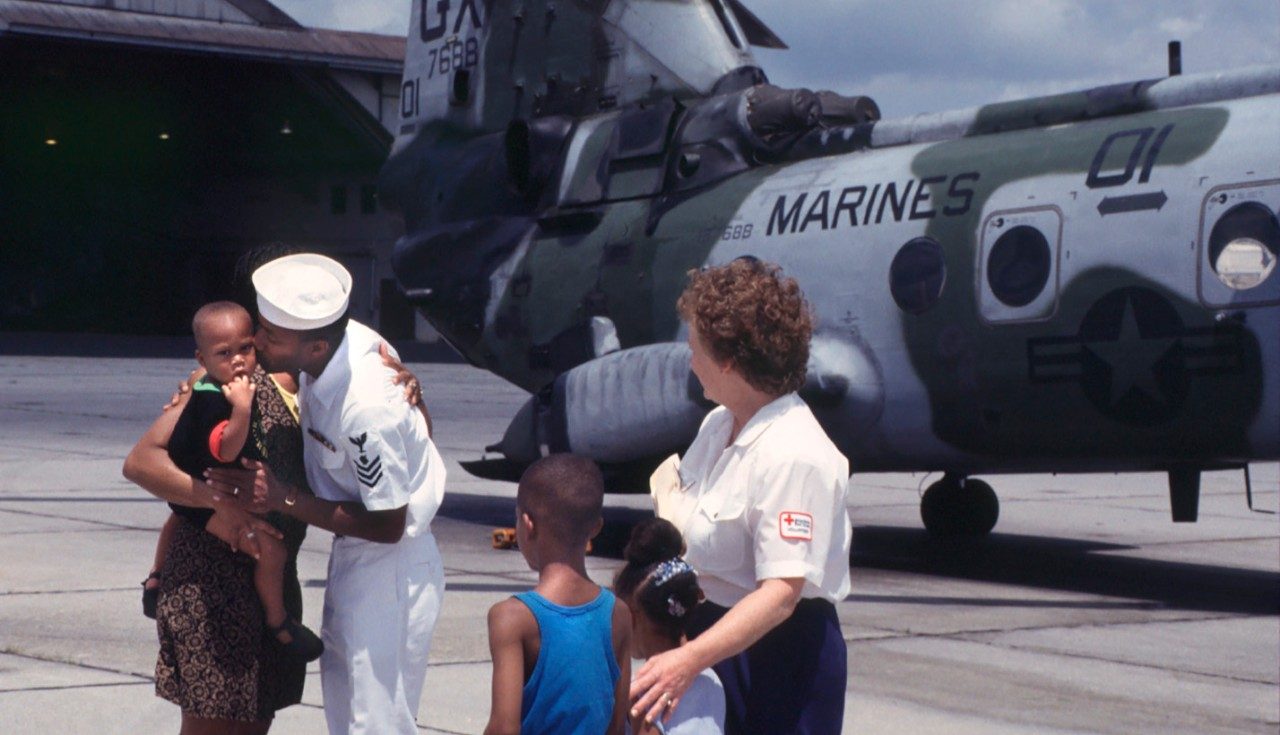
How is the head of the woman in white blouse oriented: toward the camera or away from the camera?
away from the camera

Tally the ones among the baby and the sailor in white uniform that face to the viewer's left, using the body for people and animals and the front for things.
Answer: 1

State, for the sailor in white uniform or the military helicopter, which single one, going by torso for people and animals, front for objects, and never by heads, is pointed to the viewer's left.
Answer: the sailor in white uniform

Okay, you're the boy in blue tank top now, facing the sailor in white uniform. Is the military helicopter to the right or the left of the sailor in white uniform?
right

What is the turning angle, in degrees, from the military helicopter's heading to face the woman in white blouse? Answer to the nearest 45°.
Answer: approximately 45° to its right

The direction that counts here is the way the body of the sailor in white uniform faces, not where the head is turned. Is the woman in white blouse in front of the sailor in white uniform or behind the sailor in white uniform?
behind

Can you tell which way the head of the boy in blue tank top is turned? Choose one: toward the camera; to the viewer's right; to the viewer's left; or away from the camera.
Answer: away from the camera

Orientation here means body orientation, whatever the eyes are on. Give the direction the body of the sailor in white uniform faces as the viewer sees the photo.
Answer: to the viewer's left

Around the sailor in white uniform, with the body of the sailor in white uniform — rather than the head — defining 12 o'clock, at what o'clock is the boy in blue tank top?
The boy in blue tank top is roughly at 8 o'clock from the sailor in white uniform.
